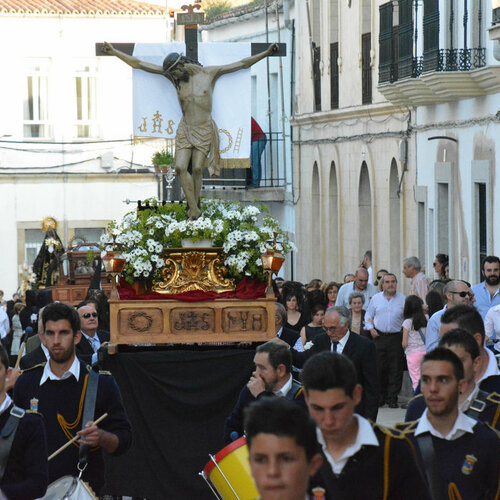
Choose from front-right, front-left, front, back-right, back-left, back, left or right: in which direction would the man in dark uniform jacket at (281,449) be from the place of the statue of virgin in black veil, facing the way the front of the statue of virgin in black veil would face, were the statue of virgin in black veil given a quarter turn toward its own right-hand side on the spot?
left

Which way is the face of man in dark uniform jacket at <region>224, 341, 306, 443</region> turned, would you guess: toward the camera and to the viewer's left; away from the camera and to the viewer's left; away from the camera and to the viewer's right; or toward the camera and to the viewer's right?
toward the camera and to the viewer's left

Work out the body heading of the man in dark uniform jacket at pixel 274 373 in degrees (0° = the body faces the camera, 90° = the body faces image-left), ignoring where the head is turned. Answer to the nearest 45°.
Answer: approximately 45°

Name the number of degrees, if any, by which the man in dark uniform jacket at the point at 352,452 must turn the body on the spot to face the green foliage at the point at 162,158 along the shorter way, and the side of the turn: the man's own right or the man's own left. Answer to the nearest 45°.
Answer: approximately 135° to the man's own right

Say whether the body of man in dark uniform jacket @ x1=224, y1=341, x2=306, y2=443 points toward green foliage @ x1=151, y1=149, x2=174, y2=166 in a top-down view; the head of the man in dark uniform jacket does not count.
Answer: no

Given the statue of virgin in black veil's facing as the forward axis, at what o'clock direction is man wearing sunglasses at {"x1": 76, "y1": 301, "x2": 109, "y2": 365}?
The man wearing sunglasses is roughly at 12 o'clock from the statue of virgin in black veil.

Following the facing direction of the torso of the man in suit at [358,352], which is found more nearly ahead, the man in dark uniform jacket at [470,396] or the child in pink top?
the man in dark uniform jacket

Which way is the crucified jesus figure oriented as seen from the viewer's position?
toward the camera

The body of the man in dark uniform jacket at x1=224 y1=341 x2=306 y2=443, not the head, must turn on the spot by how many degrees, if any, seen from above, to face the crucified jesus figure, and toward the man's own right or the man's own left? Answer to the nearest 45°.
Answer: approximately 135° to the man's own right

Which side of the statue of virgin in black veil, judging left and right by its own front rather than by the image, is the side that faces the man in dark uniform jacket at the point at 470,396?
front

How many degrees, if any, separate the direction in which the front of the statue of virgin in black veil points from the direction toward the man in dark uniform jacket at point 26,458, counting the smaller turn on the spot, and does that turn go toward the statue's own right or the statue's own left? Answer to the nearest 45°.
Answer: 0° — it already faces them

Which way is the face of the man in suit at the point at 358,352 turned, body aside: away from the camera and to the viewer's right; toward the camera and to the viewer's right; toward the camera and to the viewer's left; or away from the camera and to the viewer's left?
toward the camera and to the viewer's left

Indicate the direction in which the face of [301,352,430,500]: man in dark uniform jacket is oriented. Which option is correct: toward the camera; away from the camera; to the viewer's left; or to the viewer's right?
toward the camera

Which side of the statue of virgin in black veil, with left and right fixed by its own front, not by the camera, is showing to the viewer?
front
